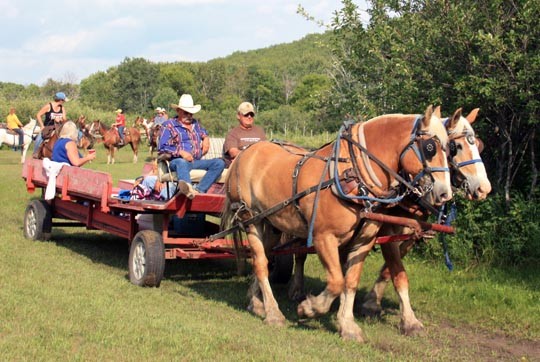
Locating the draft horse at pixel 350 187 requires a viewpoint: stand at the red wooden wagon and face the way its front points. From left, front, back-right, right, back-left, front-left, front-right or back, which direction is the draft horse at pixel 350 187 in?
front

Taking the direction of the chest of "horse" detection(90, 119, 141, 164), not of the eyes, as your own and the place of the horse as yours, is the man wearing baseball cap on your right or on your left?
on your left

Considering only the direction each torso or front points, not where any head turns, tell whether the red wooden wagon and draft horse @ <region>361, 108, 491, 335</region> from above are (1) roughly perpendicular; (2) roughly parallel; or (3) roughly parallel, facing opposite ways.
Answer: roughly parallel

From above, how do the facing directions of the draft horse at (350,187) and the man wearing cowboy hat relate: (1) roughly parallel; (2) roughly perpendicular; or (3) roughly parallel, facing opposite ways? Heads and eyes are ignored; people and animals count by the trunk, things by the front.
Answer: roughly parallel

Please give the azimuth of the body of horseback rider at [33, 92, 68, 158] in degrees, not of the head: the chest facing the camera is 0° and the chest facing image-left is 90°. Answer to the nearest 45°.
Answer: approximately 315°

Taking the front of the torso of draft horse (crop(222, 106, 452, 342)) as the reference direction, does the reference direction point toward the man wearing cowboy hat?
no

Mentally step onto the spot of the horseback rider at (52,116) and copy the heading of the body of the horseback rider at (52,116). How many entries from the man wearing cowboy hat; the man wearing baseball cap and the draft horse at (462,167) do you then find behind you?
0

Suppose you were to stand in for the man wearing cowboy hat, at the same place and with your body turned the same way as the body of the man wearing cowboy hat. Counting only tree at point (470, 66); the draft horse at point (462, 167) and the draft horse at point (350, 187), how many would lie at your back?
0

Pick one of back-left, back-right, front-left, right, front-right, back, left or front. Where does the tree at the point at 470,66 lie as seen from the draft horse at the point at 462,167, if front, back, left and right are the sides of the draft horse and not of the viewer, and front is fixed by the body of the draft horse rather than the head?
back-left

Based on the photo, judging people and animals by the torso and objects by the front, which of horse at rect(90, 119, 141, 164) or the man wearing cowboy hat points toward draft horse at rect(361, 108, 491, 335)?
the man wearing cowboy hat

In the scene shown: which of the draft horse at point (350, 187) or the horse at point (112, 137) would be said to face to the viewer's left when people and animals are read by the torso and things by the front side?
the horse at point (112, 137)

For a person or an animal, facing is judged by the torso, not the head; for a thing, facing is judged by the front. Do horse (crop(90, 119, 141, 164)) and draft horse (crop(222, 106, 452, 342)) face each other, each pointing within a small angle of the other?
no

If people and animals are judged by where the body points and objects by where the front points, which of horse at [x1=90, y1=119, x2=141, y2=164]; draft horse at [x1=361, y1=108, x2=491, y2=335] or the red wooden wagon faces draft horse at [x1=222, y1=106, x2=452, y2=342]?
the red wooden wagon

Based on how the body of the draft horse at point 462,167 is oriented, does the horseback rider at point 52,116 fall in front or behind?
behind

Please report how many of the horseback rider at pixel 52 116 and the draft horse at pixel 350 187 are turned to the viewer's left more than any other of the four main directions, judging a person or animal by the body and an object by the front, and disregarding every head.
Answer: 0
